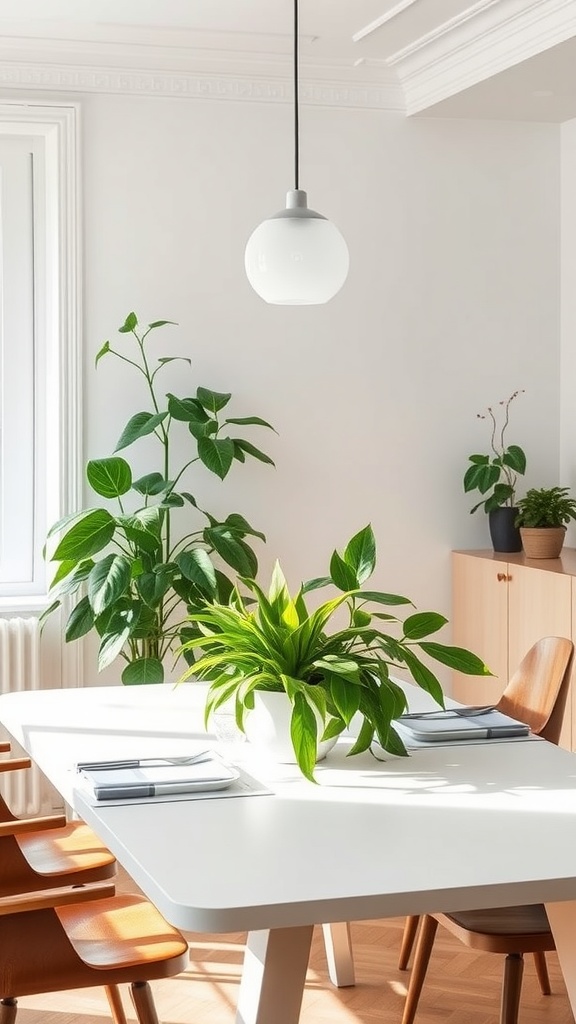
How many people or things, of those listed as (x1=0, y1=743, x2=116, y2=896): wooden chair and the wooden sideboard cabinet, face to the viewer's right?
1

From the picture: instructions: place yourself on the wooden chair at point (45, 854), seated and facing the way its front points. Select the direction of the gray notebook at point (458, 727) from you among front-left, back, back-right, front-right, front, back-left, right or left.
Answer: front

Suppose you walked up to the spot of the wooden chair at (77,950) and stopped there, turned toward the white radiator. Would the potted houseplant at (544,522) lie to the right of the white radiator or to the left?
right

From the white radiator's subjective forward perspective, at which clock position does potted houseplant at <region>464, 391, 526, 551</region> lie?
The potted houseplant is roughly at 9 o'clock from the white radiator.

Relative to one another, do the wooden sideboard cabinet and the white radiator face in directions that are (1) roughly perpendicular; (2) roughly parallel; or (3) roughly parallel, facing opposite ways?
roughly perpendicular

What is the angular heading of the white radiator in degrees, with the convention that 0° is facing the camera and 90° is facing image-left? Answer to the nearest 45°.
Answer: approximately 0°

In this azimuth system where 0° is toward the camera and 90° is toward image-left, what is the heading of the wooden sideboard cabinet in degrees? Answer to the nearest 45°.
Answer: approximately 45°

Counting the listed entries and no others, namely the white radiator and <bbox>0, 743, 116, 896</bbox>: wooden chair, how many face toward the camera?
1

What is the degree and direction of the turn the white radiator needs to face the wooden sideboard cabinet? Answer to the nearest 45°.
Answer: approximately 90° to its left

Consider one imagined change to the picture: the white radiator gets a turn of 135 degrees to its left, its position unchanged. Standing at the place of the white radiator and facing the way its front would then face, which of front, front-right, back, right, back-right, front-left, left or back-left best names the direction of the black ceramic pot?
front-right

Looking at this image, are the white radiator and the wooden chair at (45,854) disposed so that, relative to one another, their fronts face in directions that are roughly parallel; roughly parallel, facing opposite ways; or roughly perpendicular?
roughly perpendicular

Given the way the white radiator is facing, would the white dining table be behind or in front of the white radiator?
in front

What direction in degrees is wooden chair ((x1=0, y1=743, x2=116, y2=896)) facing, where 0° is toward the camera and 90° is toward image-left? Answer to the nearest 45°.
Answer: approximately 270°
